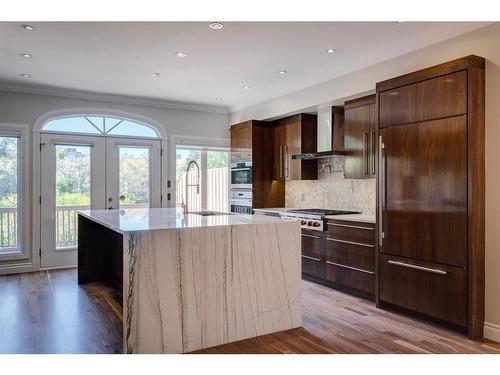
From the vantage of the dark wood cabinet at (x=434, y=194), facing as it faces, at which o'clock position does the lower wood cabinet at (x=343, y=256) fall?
The lower wood cabinet is roughly at 3 o'clock from the dark wood cabinet.

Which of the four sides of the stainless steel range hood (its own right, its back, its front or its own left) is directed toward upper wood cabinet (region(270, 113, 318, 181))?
right

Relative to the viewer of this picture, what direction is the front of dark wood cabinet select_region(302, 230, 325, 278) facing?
facing the viewer and to the left of the viewer

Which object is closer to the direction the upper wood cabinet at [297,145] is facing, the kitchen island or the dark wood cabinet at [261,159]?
the kitchen island

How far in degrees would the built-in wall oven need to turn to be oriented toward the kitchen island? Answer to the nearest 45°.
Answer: approximately 45° to its left

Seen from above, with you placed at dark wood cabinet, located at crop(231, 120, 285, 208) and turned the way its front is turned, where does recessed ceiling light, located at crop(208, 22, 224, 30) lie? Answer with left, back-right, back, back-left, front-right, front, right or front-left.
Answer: front-left

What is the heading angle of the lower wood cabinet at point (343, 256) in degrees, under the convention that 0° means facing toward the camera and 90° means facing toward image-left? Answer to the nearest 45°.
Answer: approximately 45°

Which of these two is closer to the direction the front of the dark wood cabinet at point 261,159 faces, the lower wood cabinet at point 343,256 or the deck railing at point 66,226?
the deck railing

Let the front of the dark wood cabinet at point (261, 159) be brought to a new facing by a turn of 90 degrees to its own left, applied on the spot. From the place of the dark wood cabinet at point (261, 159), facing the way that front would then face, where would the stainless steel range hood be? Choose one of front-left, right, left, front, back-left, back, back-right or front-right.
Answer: front

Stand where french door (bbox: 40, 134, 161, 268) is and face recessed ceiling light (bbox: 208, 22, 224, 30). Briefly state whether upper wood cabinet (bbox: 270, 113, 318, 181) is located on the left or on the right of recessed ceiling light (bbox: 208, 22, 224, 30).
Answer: left

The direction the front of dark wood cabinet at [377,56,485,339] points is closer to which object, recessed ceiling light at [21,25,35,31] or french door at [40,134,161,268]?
the recessed ceiling light

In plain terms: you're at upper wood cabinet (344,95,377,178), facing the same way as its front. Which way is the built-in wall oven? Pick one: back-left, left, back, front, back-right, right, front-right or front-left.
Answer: right
